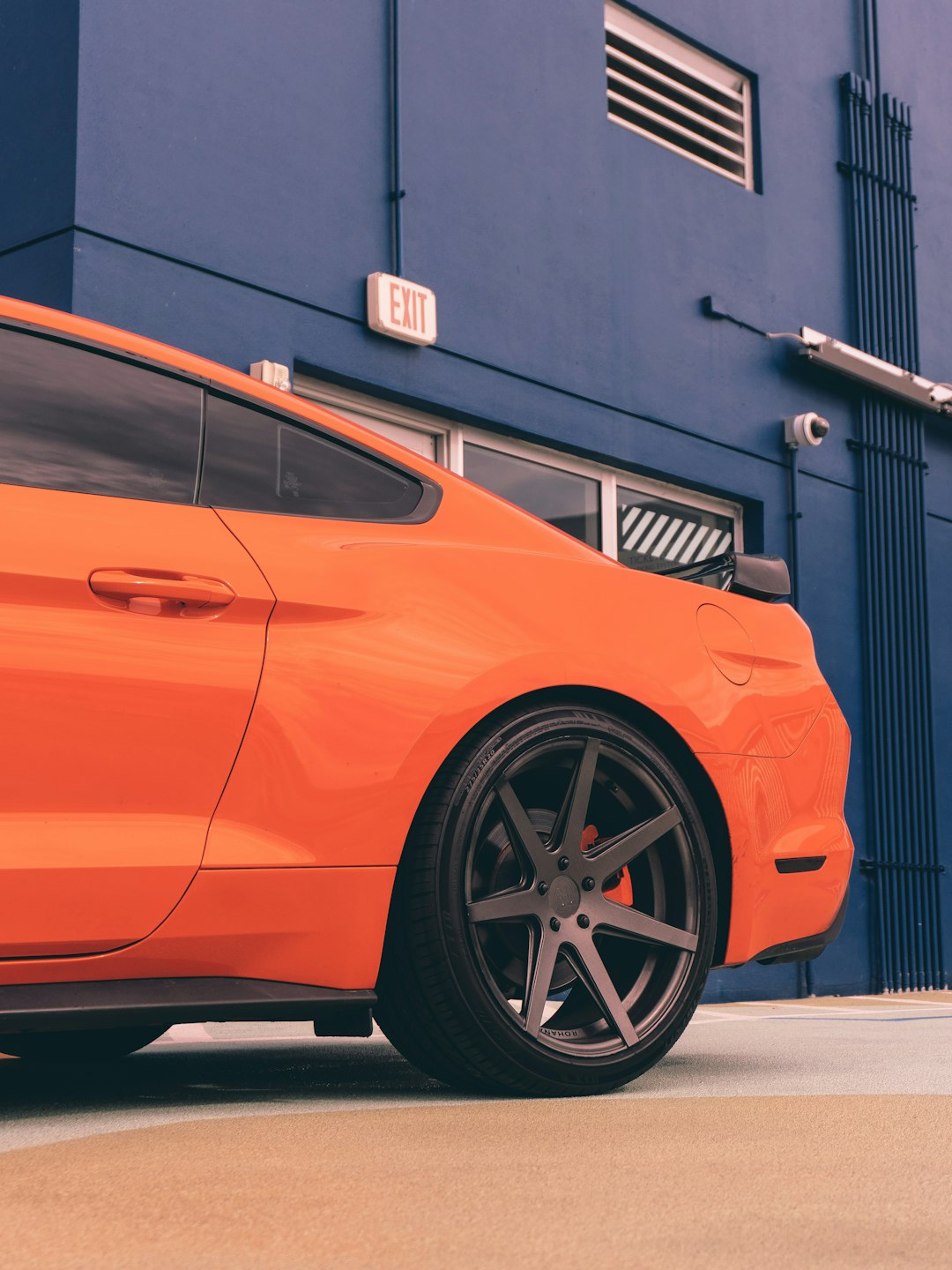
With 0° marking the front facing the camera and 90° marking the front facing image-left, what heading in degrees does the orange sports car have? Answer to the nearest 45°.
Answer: approximately 45°

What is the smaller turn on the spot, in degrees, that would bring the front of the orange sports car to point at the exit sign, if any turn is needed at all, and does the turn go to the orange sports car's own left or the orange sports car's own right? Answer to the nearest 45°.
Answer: approximately 135° to the orange sports car's own right

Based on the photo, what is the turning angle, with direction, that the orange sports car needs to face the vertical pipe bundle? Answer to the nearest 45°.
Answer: approximately 180°

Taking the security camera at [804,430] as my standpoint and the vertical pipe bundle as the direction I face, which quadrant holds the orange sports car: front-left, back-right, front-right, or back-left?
back-right

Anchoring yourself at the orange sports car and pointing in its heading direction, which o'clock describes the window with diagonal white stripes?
The window with diagonal white stripes is roughly at 5 o'clock from the orange sports car.

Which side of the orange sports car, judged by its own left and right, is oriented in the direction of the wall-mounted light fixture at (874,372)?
back

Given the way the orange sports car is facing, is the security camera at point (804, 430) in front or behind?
behind
